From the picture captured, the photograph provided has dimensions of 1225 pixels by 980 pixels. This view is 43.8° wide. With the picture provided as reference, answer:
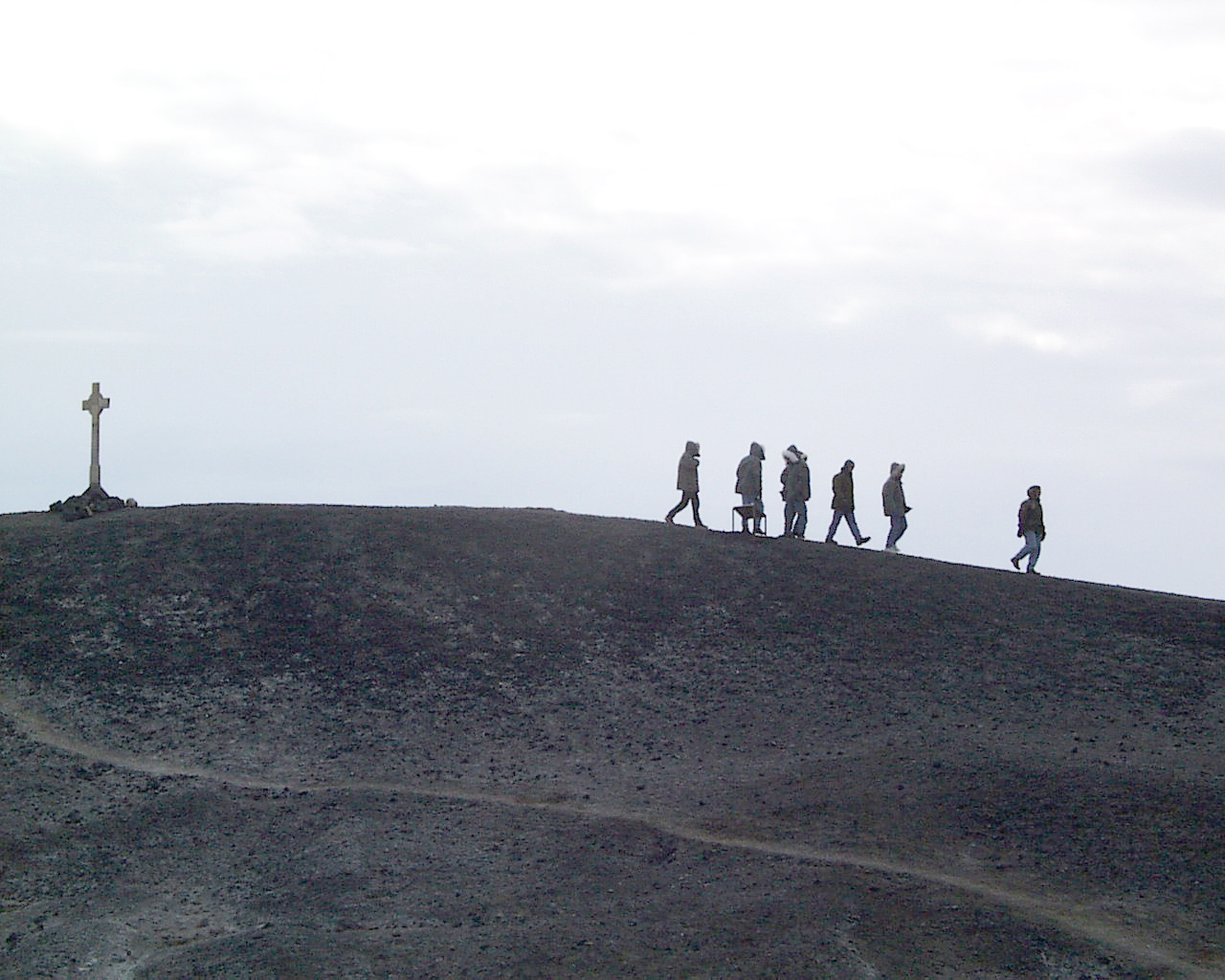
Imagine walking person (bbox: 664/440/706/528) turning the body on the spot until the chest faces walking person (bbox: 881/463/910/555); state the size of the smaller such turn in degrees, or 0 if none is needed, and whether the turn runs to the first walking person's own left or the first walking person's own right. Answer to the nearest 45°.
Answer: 0° — they already face them

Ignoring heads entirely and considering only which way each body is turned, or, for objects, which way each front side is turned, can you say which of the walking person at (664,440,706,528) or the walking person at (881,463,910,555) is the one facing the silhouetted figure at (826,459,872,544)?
the walking person at (664,440,706,528)

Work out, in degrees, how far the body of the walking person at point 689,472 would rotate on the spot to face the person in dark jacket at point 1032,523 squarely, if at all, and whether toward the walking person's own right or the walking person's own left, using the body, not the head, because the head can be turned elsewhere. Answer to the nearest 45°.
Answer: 0° — they already face them

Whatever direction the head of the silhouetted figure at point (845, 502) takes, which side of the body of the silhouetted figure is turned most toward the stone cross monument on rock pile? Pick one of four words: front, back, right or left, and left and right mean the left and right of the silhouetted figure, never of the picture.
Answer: back

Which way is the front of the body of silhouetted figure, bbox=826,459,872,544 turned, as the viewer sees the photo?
to the viewer's right

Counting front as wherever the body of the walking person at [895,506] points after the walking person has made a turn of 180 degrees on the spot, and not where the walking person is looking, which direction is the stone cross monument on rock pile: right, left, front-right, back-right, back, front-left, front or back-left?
front

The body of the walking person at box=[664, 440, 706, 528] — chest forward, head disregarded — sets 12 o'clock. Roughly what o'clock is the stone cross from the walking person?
The stone cross is roughly at 6 o'clock from the walking person.

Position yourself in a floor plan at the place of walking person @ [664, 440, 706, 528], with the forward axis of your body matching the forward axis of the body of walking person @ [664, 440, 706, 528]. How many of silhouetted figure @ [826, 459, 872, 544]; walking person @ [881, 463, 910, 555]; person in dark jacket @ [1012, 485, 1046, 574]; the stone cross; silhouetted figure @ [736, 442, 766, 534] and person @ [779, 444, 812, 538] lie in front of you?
5

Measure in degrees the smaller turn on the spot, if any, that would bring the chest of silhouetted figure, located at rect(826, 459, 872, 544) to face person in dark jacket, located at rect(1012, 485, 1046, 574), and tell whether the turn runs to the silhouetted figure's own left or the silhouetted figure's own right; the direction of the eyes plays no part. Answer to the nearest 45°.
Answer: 0° — they already face them

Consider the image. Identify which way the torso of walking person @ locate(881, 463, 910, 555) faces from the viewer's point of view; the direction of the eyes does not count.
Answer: to the viewer's right

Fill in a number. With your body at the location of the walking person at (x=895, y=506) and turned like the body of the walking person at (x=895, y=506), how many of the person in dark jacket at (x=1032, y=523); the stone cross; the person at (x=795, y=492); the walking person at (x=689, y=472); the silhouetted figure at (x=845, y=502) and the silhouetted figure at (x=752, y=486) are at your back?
5

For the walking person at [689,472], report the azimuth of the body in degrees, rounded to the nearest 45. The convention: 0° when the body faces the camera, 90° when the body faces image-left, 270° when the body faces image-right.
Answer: approximately 270°

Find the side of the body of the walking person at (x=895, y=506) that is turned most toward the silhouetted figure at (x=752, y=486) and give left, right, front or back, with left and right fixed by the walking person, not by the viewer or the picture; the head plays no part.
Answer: back
